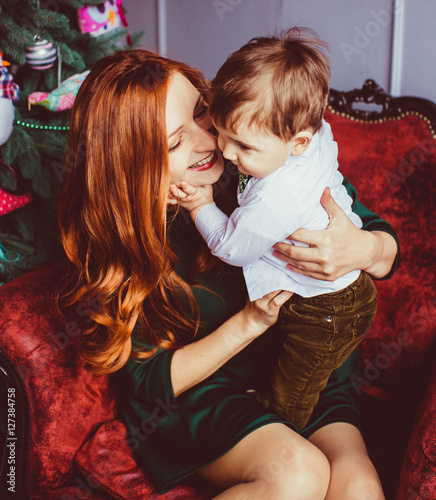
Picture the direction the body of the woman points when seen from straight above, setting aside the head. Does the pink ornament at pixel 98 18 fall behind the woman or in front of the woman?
behind

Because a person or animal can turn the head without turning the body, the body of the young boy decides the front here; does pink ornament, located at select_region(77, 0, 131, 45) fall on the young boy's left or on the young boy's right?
on the young boy's right

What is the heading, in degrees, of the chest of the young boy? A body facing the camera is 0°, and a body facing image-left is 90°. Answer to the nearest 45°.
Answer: approximately 90°

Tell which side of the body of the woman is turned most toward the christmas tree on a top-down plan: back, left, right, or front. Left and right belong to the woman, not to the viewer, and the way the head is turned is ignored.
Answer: back

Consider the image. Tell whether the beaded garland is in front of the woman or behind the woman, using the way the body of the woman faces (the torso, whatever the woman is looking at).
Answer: behind

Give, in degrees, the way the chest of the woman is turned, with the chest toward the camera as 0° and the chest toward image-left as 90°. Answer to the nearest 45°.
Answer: approximately 315°

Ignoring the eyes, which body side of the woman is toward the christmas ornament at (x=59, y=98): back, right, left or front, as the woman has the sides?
back

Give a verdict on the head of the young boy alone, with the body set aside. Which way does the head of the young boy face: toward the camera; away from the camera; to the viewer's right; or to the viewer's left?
to the viewer's left
